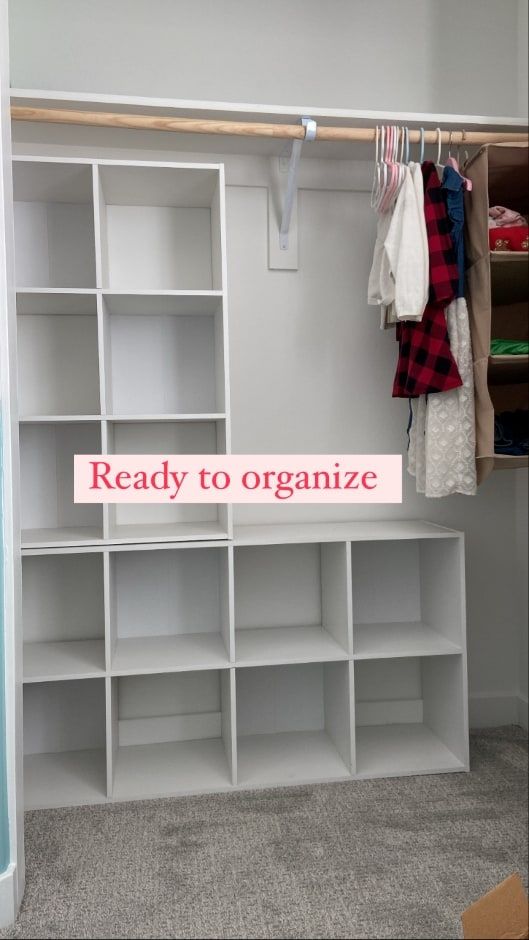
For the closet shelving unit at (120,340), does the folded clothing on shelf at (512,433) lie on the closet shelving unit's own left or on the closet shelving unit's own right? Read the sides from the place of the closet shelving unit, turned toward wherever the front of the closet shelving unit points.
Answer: on the closet shelving unit's own left

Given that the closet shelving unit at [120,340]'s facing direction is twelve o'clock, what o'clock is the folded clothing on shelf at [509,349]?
The folded clothing on shelf is roughly at 10 o'clock from the closet shelving unit.

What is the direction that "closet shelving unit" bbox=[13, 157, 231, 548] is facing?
toward the camera

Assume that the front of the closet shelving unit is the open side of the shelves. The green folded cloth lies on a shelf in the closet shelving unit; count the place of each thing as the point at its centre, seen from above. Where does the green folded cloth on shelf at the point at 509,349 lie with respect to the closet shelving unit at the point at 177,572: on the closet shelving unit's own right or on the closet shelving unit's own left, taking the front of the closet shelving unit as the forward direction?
on the closet shelving unit's own left

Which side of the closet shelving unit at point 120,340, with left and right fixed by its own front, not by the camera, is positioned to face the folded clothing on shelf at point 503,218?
left

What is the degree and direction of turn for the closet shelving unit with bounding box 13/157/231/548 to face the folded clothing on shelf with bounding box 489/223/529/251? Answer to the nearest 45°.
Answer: approximately 45° to its left

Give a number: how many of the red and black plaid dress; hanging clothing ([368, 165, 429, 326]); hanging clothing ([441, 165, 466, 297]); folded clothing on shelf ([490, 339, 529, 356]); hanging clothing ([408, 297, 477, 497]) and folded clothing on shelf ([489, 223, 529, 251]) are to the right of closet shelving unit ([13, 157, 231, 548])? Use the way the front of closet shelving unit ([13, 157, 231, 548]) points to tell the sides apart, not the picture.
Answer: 0

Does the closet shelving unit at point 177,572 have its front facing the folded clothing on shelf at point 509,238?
no

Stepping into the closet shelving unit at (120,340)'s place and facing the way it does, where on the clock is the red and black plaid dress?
The red and black plaid dress is roughly at 10 o'clock from the closet shelving unit.

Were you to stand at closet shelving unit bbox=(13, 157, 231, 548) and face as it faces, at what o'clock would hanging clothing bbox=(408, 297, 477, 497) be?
The hanging clothing is roughly at 10 o'clock from the closet shelving unit.
